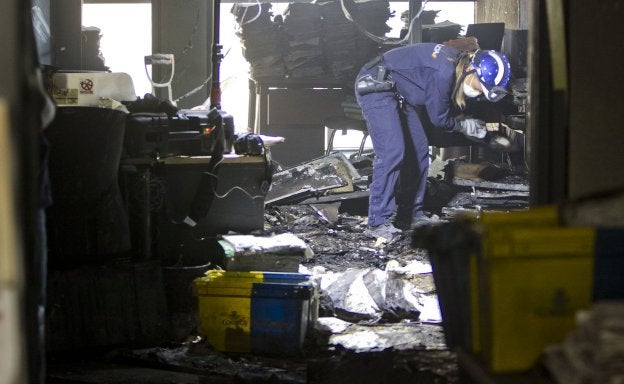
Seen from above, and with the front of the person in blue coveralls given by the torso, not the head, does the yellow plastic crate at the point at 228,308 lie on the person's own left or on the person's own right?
on the person's own right

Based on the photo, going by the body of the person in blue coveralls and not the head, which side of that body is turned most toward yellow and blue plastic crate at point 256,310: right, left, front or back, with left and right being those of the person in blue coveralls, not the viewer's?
right

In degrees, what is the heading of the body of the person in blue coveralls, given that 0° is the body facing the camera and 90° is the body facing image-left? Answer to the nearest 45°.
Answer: approximately 270°

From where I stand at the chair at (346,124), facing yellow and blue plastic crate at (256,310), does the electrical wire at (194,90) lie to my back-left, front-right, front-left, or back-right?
front-right

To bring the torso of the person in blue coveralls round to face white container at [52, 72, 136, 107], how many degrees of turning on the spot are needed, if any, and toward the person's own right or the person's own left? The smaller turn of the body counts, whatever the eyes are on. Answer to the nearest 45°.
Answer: approximately 135° to the person's own right

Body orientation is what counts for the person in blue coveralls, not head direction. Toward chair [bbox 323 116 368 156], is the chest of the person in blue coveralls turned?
no

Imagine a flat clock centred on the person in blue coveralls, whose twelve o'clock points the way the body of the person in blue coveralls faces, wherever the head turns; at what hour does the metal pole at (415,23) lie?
The metal pole is roughly at 9 o'clock from the person in blue coveralls.

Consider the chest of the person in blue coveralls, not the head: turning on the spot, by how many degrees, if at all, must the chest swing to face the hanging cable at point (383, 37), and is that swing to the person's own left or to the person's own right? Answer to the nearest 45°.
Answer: approximately 90° to the person's own left

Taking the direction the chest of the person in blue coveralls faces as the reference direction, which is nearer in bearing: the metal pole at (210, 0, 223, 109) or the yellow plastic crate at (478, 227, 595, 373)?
the yellow plastic crate

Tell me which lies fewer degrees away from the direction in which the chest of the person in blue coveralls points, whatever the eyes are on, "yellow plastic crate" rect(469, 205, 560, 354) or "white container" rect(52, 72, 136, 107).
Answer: the yellow plastic crate

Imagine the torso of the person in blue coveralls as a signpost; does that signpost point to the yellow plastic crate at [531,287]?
no

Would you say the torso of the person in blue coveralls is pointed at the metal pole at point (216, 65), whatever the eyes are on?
no

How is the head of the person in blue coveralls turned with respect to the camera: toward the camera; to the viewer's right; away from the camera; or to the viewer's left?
to the viewer's right
